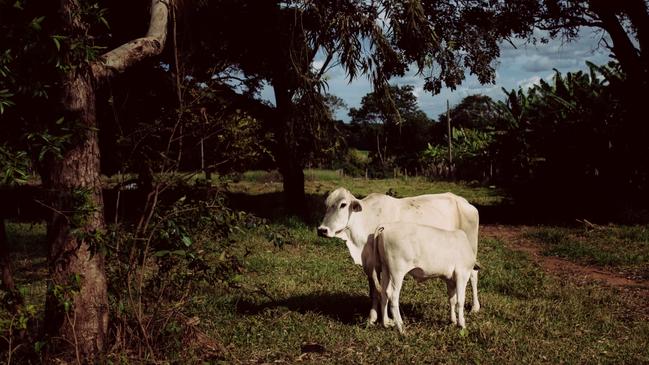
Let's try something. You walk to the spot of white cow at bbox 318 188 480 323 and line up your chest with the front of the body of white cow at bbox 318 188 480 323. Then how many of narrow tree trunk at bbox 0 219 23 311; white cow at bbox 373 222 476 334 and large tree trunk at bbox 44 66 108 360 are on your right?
0

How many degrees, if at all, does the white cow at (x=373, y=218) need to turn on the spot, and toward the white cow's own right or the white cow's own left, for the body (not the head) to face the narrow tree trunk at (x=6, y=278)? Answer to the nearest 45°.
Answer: approximately 45° to the white cow's own left

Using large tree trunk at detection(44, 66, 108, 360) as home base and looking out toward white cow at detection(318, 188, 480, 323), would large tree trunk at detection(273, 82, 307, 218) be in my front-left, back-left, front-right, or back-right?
front-left

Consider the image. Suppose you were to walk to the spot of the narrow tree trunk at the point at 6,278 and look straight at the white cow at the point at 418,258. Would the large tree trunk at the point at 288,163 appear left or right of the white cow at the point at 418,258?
left

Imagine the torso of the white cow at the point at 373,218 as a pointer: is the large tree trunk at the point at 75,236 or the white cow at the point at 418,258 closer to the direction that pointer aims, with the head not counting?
the large tree trunk

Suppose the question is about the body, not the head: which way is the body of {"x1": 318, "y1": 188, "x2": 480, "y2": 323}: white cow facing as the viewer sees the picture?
to the viewer's left

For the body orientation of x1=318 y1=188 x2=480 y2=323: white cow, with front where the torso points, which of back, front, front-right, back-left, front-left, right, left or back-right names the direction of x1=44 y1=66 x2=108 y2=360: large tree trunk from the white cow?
front-left

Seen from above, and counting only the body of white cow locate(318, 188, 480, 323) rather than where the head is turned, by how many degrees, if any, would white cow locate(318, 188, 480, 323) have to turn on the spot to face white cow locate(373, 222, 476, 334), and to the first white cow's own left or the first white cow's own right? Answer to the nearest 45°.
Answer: approximately 135° to the first white cow's own left

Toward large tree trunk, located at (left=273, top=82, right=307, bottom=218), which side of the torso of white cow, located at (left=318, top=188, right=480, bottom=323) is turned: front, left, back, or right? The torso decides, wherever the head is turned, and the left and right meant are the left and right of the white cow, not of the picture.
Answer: right

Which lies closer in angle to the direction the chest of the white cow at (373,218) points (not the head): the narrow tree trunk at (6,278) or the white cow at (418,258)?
the narrow tree trunk

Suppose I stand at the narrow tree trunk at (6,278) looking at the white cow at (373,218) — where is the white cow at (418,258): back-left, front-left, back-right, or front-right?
front-right
